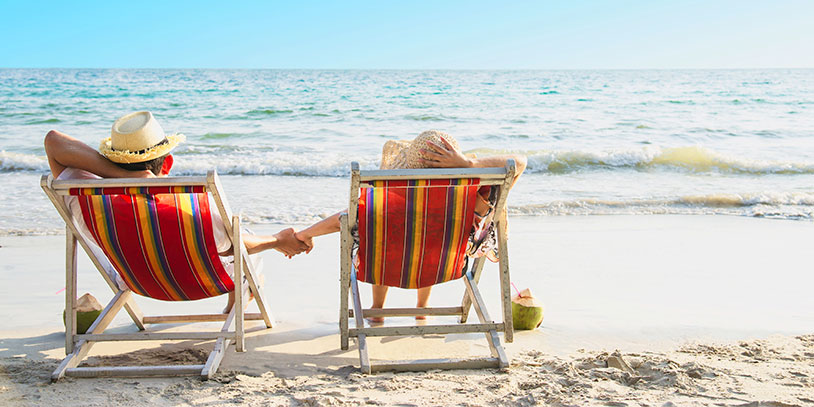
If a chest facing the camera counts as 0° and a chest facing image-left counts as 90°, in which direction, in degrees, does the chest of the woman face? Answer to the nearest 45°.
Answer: approximately 180°

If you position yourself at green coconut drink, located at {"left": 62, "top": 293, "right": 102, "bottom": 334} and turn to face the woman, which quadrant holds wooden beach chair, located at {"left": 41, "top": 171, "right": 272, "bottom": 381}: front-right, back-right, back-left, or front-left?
front-right

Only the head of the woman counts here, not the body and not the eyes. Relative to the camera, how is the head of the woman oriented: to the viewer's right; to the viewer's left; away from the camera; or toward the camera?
away from the camera

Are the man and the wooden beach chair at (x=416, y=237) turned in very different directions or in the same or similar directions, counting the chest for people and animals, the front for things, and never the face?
same or similar directions

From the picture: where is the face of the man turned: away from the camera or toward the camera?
away from the camera

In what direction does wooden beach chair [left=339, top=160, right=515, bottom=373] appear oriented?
away from the camera

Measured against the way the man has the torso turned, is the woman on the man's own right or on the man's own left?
on the man's own right

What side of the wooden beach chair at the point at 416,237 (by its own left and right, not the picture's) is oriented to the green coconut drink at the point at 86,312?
left

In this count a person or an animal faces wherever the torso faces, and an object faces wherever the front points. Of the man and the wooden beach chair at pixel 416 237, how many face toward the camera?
0

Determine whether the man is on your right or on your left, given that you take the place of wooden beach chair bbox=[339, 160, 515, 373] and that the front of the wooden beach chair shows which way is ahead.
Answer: on your left

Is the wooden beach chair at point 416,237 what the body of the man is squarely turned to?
no

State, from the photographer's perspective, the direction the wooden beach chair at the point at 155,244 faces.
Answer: facing away from the viewer and to the right of the viewer

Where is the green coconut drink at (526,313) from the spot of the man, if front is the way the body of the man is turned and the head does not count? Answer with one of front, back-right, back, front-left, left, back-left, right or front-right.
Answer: front-right

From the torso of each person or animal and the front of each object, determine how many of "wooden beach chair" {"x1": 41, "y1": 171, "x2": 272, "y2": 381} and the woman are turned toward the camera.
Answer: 0

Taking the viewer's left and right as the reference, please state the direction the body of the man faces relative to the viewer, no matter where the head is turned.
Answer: facing away from the viewer and to the right of the viewer

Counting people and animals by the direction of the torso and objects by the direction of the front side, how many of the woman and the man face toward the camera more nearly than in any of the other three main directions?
0

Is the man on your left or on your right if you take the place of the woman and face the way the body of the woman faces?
on your left
